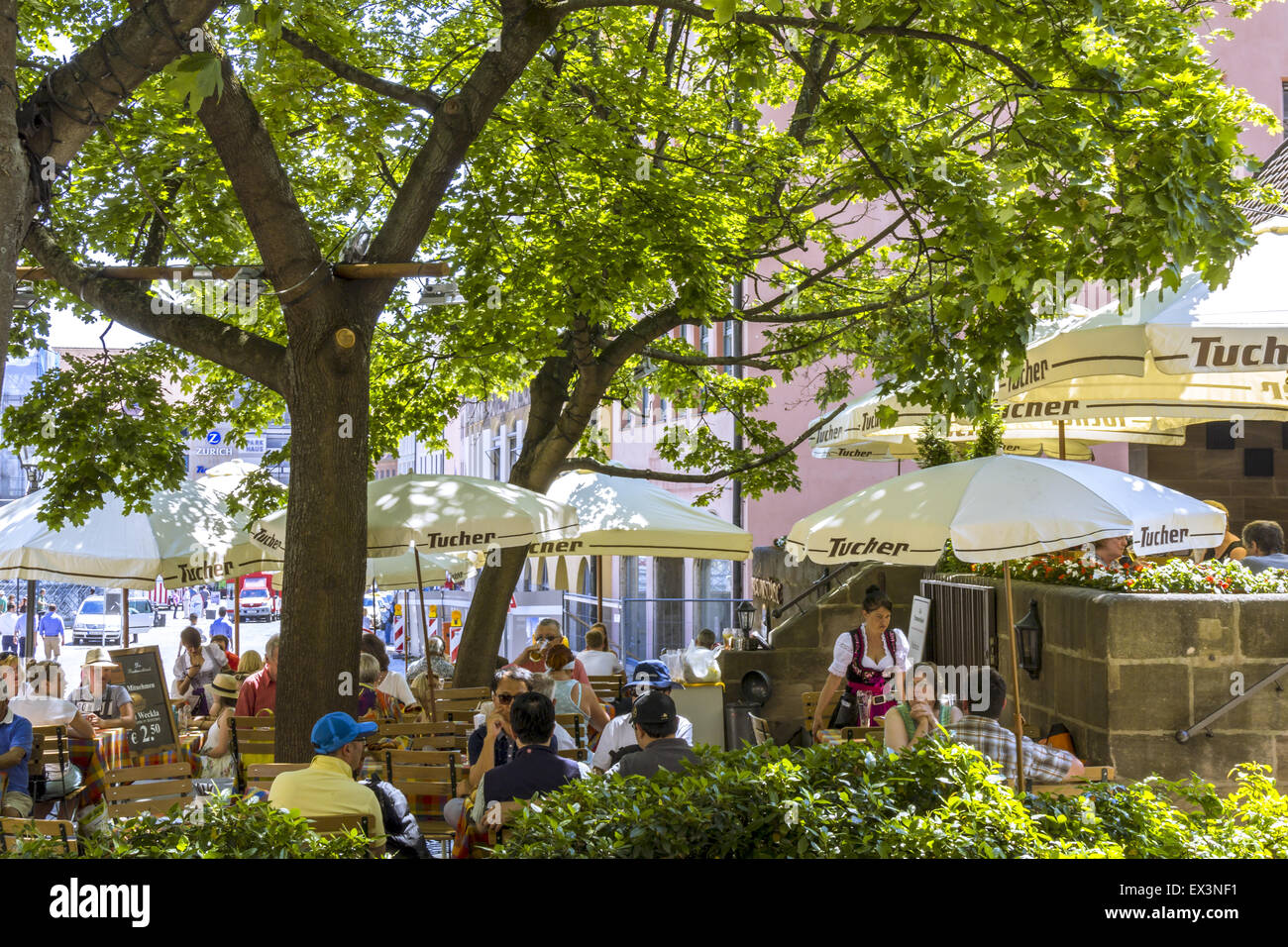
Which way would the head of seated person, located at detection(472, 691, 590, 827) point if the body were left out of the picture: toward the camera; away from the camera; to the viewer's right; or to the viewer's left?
away from the camera

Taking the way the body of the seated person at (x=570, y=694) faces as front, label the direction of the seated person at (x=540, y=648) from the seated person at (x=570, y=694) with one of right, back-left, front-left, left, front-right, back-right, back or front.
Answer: front

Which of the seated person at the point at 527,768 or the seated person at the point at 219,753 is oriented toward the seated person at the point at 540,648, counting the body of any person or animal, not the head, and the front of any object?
the seated person at the point at 527,768

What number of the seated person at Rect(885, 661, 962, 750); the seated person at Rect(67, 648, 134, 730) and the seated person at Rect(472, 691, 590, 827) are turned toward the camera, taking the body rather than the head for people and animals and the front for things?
2

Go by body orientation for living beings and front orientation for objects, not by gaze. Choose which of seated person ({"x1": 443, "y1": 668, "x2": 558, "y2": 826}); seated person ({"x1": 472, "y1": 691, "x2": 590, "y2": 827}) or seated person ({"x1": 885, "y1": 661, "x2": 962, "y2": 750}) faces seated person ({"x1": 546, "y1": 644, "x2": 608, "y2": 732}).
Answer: seated person ({"x1": 472, "y1": 691, "x2": 590, "y2": 827})

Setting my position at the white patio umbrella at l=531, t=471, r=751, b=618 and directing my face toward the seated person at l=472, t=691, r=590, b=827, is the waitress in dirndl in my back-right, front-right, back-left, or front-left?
front-left

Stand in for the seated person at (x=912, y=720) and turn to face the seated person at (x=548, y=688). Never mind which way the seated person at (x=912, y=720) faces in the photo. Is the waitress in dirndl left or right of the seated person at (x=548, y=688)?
right

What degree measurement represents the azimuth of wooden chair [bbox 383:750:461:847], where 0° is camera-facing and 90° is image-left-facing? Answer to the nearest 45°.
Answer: approximately 180°

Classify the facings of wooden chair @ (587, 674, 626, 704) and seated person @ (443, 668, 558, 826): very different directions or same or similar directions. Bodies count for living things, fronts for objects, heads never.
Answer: very different directions

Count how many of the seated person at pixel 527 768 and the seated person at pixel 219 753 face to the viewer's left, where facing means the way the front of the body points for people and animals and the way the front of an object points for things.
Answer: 1

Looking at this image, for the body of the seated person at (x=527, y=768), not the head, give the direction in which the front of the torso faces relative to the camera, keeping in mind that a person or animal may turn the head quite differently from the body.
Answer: away from the camera

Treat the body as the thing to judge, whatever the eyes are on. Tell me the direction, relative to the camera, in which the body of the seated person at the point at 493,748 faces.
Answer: toward the camera
